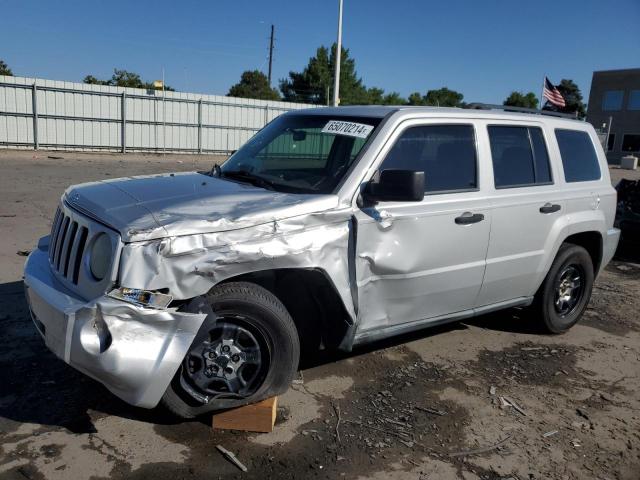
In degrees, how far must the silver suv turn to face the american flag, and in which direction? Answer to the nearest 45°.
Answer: approximately 180°

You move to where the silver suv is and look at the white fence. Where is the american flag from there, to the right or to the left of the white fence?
right

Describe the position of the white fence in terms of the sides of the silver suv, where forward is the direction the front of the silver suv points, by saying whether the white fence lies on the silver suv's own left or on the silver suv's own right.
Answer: on the silver suv's own right

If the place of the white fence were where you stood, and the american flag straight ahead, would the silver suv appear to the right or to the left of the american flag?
right

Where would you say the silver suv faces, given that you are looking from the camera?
facing the viewer and to the left of the viewer
